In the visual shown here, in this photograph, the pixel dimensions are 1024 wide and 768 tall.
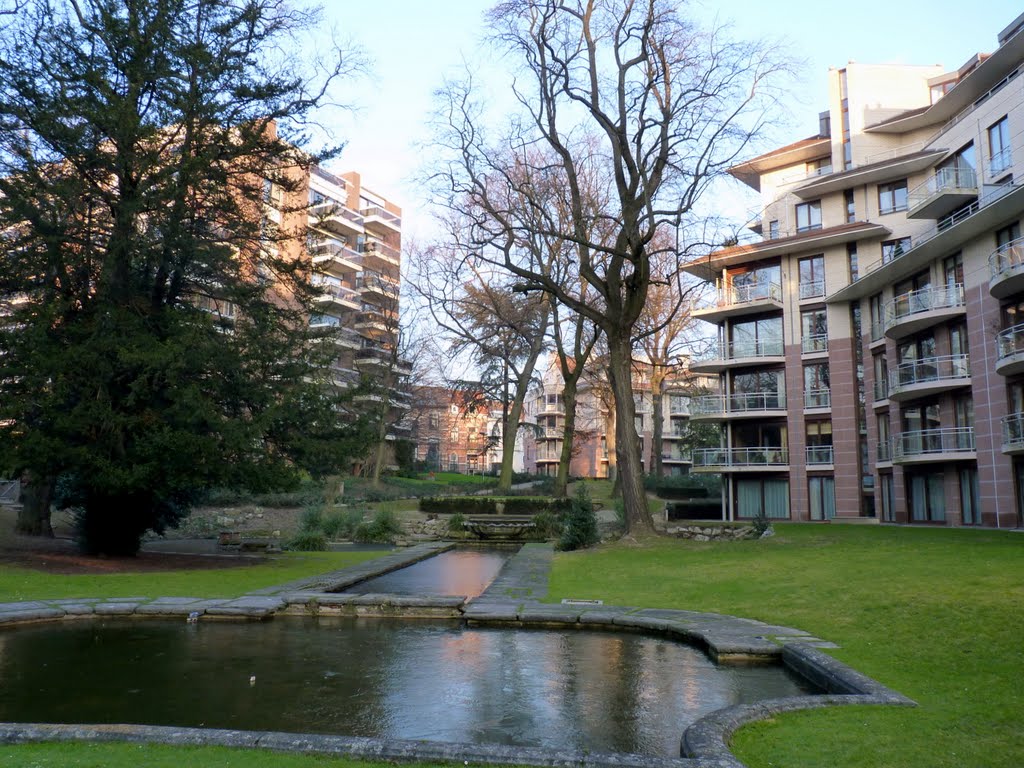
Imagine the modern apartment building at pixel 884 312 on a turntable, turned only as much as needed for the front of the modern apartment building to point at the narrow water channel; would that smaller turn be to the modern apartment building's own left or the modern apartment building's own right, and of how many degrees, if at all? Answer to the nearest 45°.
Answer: approximately 45° to the modern apartment building's own left

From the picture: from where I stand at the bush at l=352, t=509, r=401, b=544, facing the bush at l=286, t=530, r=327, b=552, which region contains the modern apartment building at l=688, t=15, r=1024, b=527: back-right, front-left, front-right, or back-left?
back-left

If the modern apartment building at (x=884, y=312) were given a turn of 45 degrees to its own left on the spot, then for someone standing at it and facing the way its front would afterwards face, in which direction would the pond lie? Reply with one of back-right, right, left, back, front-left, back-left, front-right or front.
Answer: front

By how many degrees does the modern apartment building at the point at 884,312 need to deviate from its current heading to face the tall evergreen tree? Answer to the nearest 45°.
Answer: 0° — it already faces it

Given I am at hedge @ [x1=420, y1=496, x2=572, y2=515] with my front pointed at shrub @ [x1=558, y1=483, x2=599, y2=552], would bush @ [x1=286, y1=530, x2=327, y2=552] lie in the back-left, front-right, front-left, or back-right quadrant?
front-right

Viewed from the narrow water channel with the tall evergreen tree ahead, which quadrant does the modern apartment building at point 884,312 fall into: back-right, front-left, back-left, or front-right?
back-right

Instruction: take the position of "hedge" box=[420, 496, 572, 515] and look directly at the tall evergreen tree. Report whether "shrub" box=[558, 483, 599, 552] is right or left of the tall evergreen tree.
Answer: left

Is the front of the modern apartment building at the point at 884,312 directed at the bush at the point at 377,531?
yes

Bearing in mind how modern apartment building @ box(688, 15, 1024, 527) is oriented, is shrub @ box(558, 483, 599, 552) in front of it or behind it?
in front

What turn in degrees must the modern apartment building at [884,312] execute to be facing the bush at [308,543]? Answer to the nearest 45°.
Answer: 0° — it already faces it

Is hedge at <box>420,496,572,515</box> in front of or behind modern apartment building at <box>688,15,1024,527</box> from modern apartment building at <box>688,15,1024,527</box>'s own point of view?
in front
